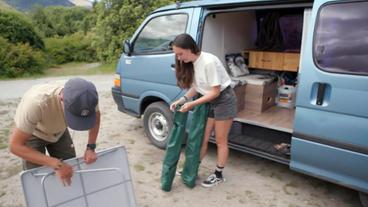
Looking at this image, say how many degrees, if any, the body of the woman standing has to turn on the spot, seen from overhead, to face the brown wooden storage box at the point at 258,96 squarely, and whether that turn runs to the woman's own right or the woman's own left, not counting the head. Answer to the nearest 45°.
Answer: approximately 135° to the woman's own right

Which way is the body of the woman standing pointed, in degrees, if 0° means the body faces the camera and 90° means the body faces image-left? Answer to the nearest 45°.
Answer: approximately 90°

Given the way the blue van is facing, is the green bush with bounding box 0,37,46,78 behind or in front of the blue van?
in front

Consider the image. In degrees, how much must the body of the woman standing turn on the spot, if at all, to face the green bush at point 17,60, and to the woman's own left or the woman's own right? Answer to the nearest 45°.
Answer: approximately 45° to the woman's own right

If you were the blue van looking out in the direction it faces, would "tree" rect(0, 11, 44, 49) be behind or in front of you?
in front

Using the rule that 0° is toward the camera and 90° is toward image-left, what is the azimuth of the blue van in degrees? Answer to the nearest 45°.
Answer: approximately 135°
